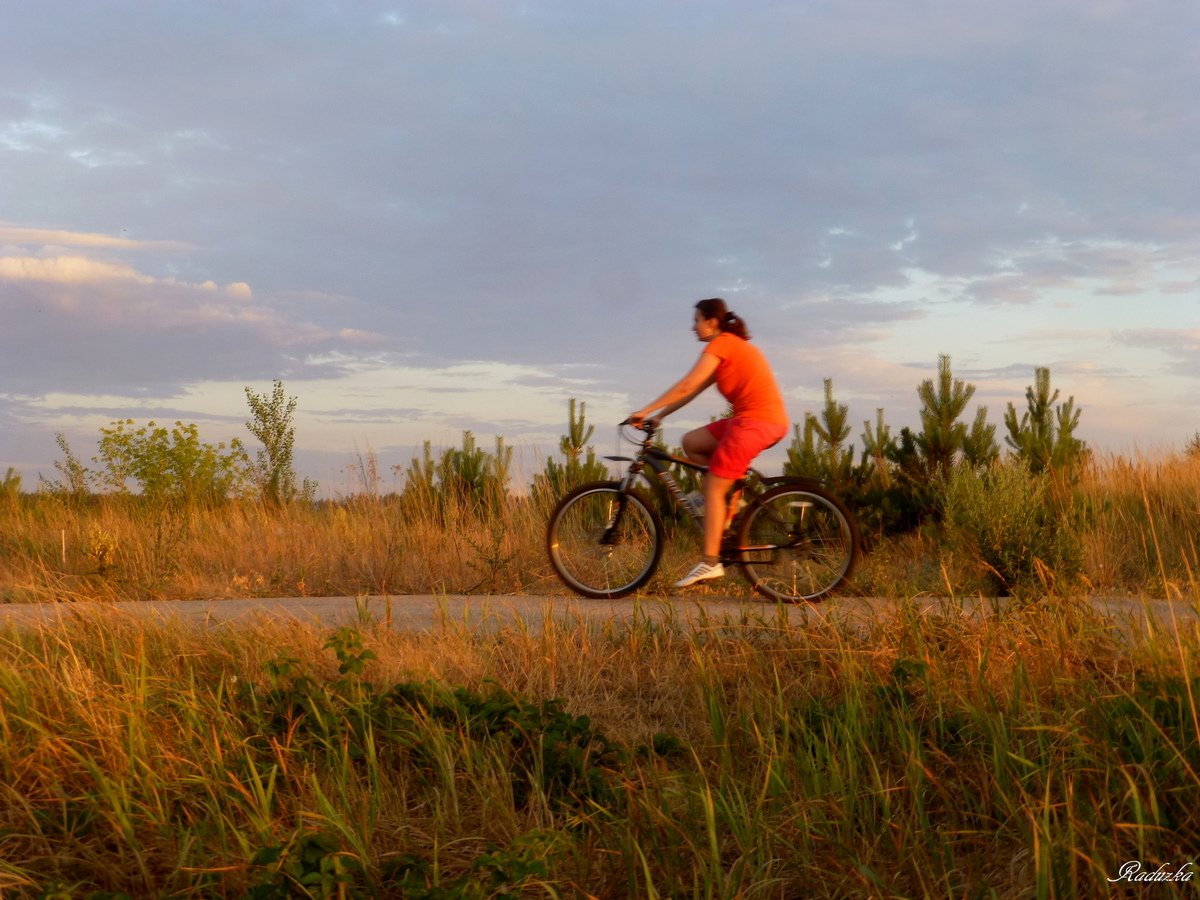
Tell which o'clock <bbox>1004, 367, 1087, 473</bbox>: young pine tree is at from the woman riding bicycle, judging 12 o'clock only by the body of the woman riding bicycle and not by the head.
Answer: The young pine tree is roughly at 4 o'clock from the woman riding bicycle.

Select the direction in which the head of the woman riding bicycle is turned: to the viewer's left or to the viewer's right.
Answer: to the viewer's left

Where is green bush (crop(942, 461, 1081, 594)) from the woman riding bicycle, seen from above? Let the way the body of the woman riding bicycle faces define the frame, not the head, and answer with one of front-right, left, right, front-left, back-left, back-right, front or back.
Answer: back-right

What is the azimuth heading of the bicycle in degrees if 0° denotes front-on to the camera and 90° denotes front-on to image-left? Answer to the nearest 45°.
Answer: approximately 90°

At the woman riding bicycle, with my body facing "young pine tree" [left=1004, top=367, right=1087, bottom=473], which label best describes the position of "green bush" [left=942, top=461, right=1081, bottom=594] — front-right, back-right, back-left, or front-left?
front-right

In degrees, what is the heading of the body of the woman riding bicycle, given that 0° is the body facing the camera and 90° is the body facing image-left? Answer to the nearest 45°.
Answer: approximately 90°

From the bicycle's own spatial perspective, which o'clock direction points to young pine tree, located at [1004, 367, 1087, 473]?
The young pine tree is roughly at 4 o'clock from the bicycle.
